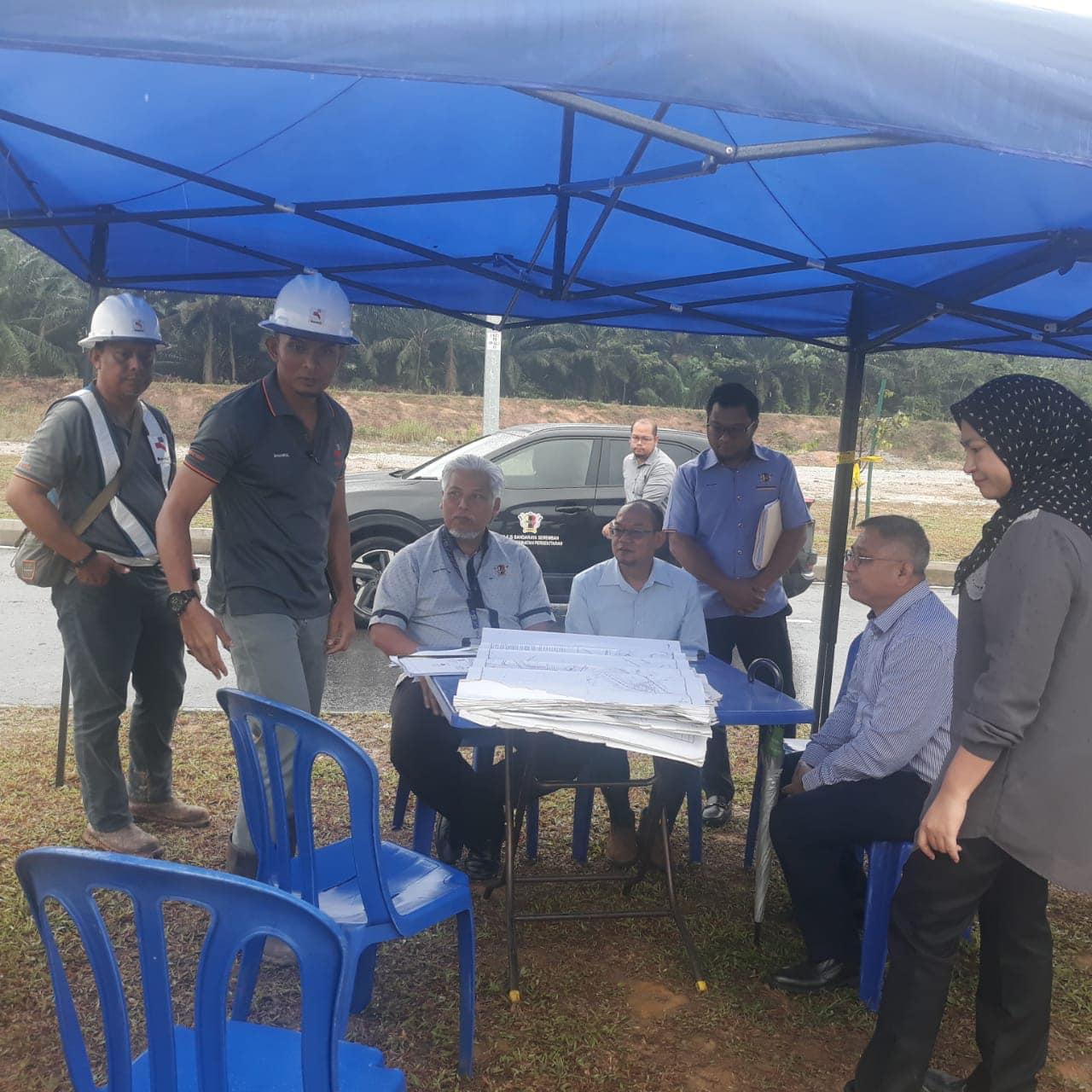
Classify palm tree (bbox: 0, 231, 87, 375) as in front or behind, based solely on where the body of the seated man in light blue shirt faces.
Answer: behind

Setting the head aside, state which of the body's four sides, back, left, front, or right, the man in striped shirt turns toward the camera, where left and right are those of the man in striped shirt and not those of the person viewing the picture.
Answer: left

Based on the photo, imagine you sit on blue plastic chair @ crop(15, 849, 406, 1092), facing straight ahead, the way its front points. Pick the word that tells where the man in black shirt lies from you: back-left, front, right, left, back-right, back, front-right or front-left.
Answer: front-left

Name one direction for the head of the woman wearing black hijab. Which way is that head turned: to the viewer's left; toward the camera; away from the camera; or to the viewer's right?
to the viewer's left

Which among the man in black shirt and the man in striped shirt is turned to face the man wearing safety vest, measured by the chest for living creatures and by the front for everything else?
the man in striped shirt

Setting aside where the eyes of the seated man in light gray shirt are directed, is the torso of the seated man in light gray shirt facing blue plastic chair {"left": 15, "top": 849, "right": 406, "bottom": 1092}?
yes

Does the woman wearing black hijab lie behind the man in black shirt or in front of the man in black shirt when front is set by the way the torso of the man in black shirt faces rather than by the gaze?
in front

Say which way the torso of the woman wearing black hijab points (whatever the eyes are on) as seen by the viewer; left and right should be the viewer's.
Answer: facing to the left of the viewer

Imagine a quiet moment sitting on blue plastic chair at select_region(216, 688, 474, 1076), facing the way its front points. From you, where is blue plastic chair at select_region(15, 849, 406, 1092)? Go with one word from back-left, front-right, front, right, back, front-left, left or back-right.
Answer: back-right

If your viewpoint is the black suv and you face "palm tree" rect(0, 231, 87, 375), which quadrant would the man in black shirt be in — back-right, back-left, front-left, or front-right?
back-left
